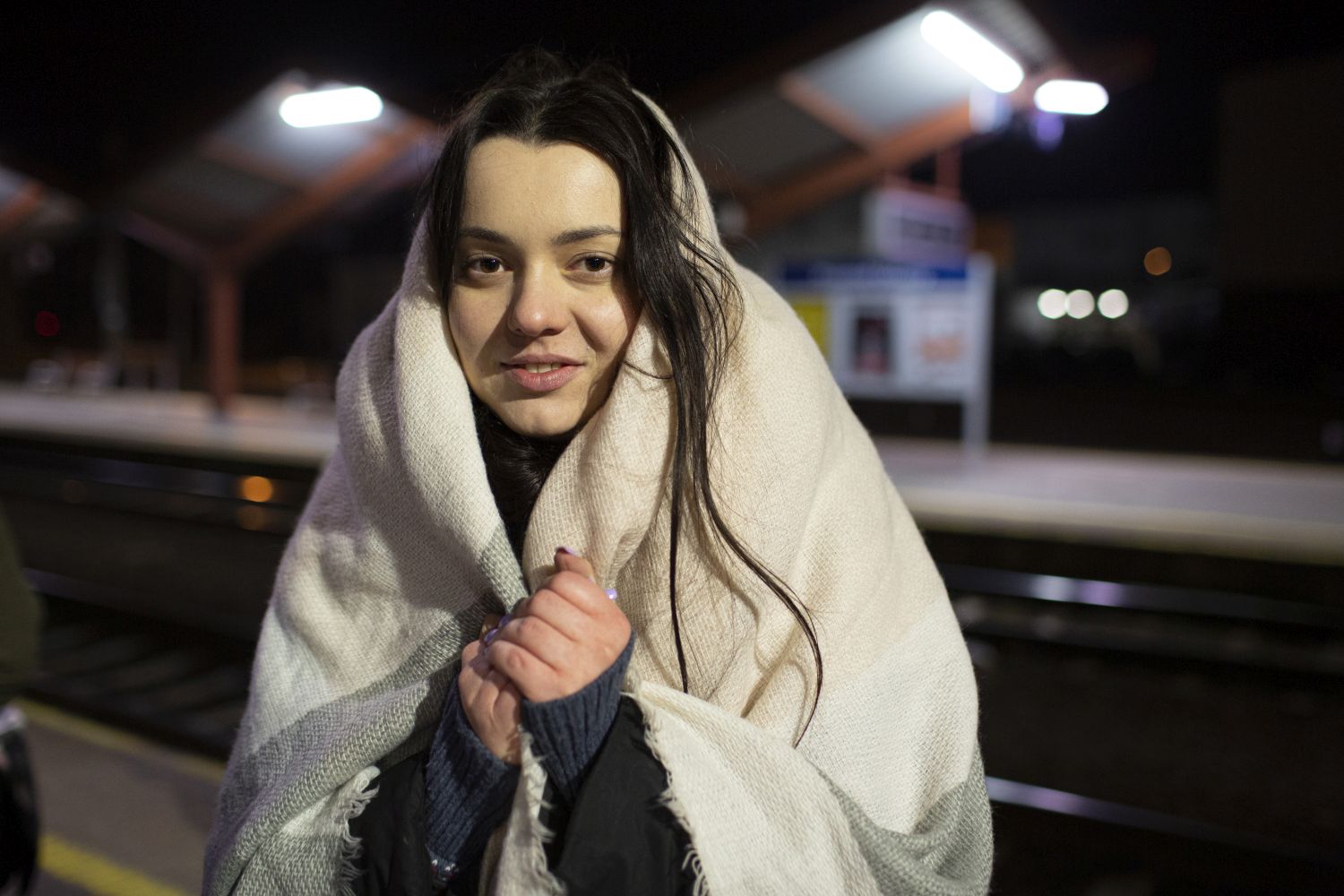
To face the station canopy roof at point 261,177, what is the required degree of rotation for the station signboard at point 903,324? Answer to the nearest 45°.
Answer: approximately 90° to its right

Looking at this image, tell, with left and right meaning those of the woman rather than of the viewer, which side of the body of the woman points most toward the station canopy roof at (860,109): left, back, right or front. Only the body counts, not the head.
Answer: back

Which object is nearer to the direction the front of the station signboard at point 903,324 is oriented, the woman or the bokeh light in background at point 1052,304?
the woman

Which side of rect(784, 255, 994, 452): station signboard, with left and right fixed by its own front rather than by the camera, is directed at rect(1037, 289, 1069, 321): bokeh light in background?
back

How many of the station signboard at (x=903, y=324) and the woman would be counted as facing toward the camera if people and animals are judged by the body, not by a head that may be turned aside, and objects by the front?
2

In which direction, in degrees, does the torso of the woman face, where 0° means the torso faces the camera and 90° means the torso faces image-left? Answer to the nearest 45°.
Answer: approximately 0°

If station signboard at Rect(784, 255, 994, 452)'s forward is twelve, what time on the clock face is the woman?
The woman is roughly at 12 o'clock from the station signboard.

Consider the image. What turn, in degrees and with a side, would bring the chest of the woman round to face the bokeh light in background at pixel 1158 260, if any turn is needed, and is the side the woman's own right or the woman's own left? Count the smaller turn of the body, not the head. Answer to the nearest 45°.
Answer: approximately 135° to the woman's own left
